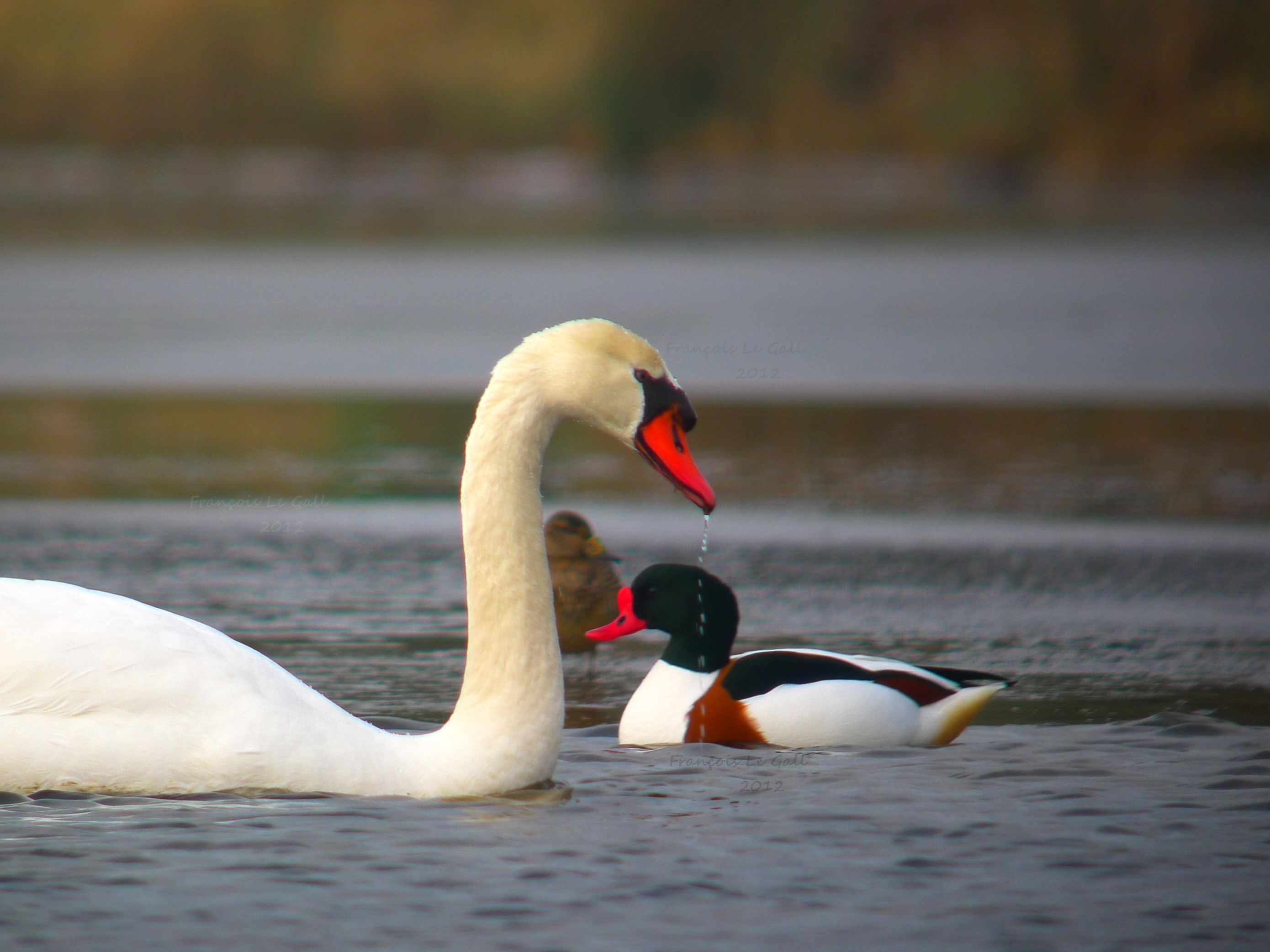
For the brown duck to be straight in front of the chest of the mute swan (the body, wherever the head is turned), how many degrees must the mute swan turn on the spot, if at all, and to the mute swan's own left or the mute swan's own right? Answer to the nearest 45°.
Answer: approximately 90° to the mute swan's own left

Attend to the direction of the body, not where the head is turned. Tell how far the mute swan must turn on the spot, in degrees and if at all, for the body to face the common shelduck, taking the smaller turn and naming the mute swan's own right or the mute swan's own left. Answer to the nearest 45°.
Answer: approximately 45° to the mute swan's own left

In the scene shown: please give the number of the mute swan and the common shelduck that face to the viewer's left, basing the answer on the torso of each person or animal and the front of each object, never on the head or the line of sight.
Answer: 1

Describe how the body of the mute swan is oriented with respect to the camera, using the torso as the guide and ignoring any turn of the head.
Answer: to the viewer's right

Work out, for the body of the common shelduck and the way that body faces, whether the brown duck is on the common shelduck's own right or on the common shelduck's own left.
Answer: on the common shelduck's own right

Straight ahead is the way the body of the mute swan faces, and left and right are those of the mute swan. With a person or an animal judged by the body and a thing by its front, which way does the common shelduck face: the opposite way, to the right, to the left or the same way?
the opposite way

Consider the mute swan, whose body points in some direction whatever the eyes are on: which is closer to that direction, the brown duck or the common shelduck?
the common shelduck

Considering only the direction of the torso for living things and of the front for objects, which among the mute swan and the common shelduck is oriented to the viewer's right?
the mute swan

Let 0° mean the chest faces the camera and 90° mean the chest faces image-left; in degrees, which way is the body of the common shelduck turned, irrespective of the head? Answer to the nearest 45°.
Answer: approximately 90°

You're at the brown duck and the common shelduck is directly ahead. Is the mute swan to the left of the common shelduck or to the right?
right
